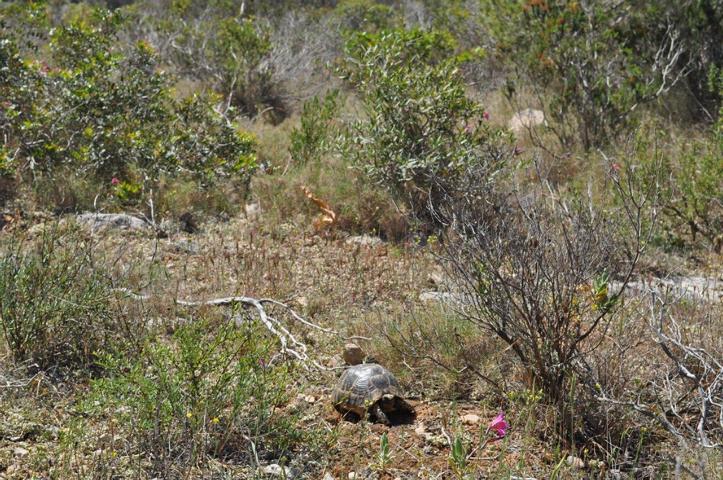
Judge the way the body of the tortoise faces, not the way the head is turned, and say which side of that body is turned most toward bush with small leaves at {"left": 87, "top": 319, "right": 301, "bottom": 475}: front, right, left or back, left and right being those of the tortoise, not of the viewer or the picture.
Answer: right

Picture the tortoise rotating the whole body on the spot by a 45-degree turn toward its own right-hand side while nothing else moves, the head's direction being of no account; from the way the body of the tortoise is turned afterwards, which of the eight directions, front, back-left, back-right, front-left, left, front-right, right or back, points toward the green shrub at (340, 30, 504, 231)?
back

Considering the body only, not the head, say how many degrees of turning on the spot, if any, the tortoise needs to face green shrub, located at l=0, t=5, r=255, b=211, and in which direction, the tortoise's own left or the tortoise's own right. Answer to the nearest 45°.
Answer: approximately 180°

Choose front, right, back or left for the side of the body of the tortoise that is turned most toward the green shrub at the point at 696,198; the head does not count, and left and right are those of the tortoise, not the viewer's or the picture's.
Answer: left

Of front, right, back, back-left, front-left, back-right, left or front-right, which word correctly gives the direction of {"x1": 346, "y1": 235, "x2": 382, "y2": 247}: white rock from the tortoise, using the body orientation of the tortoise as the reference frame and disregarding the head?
back-left

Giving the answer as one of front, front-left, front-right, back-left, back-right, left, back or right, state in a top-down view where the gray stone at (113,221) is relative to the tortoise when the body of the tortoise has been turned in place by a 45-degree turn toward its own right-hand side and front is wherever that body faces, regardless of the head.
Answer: back-right

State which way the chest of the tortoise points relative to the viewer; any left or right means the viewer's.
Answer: facing the viewer and to the right of the viewer

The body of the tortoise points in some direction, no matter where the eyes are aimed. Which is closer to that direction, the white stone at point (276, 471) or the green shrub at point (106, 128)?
the white stone

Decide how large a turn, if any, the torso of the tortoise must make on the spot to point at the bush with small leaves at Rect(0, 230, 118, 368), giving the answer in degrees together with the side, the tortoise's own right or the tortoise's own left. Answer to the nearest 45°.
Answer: approximately 135° to the tortoise's own right
